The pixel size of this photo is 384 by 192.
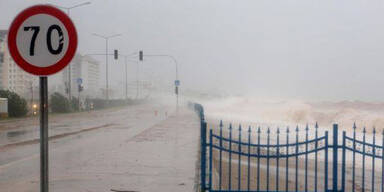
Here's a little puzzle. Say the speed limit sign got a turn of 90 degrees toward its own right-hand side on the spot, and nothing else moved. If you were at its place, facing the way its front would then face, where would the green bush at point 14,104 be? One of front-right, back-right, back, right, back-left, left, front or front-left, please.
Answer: right

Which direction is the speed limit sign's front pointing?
toward the camera

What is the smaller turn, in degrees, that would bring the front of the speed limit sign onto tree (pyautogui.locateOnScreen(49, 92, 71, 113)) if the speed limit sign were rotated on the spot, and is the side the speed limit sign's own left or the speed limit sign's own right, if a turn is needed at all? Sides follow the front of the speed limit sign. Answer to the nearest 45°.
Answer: approximately 180°
